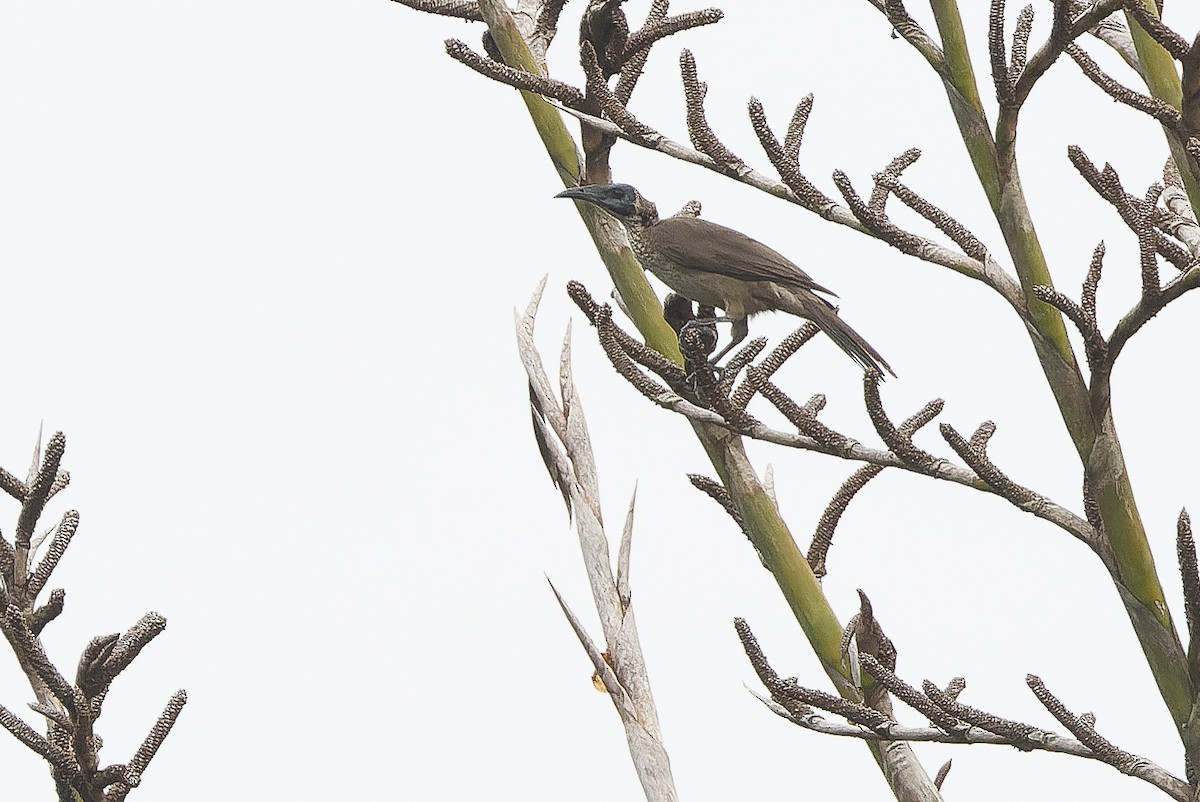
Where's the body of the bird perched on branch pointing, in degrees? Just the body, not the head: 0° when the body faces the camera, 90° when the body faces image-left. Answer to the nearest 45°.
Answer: approximately 90°
